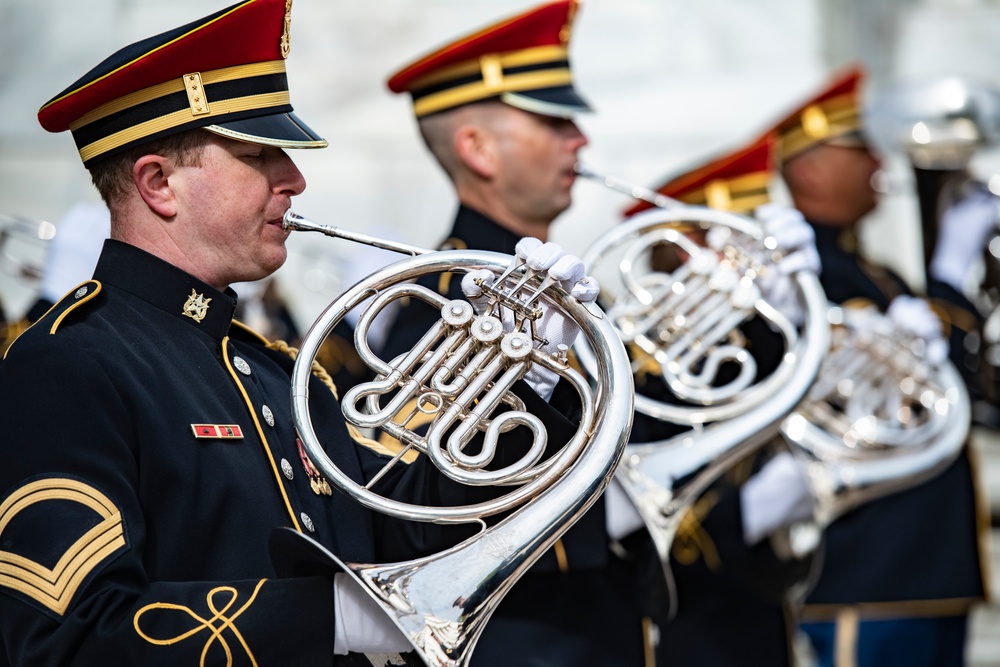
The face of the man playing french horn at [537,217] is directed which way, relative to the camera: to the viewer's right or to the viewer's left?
to the viewer's right

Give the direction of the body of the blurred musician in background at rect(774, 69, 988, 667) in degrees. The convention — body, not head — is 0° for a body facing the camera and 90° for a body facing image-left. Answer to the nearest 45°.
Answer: approximately 270°

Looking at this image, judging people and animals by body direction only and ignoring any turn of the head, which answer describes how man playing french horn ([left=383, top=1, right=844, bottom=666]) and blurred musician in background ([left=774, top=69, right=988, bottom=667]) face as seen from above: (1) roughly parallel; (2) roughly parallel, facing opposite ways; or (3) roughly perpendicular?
roughly parallel

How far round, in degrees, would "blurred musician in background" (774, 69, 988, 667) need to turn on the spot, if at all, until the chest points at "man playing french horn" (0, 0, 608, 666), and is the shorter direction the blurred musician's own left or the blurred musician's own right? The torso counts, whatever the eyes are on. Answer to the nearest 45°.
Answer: approximately 90° to the blurred musician's own right

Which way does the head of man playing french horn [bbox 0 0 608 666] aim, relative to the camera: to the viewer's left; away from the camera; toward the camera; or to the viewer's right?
to the viewer's right

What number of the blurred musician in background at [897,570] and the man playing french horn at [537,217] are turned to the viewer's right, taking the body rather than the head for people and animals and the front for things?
2

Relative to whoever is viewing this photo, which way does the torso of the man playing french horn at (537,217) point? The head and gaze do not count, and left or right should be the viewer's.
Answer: facing to the right of the viewer
